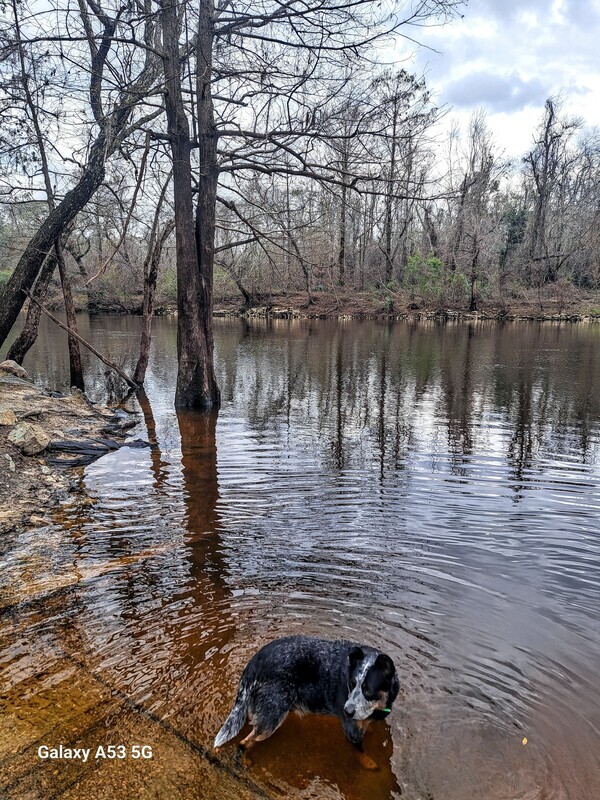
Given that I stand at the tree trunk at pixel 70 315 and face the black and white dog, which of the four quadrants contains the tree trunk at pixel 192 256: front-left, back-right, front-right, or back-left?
front-left

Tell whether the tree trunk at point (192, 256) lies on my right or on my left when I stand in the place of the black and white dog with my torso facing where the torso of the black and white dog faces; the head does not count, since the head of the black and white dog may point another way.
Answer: on my left

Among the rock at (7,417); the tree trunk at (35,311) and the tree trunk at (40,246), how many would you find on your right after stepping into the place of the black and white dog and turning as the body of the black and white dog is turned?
0

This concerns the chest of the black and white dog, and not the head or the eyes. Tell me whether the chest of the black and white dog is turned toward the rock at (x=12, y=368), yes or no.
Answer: no

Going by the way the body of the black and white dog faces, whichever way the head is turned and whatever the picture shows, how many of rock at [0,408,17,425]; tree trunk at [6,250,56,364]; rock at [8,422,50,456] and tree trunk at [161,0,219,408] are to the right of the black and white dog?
0

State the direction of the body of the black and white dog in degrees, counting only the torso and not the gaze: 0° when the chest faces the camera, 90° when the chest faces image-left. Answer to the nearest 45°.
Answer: approximately 270°

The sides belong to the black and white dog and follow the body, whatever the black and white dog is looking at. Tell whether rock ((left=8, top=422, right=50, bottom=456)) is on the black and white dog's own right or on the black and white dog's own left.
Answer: on the black and white dog's own left

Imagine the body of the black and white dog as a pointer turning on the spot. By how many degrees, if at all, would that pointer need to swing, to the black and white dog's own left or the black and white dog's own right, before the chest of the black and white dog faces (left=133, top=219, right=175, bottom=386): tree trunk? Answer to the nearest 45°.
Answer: approximately 90° to the black and white dog's own left

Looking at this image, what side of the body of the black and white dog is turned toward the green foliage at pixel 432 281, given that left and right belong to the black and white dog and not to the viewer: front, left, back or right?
left

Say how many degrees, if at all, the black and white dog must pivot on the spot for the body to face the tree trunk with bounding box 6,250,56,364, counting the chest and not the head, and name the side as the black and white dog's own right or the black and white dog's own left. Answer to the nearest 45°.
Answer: approximately 135° to the black and white dog's own left

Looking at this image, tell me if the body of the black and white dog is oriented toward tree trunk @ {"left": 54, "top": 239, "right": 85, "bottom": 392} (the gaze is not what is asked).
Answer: no

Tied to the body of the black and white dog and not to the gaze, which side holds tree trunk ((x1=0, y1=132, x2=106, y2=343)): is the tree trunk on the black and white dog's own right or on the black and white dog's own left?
on the black and white dog's own left
